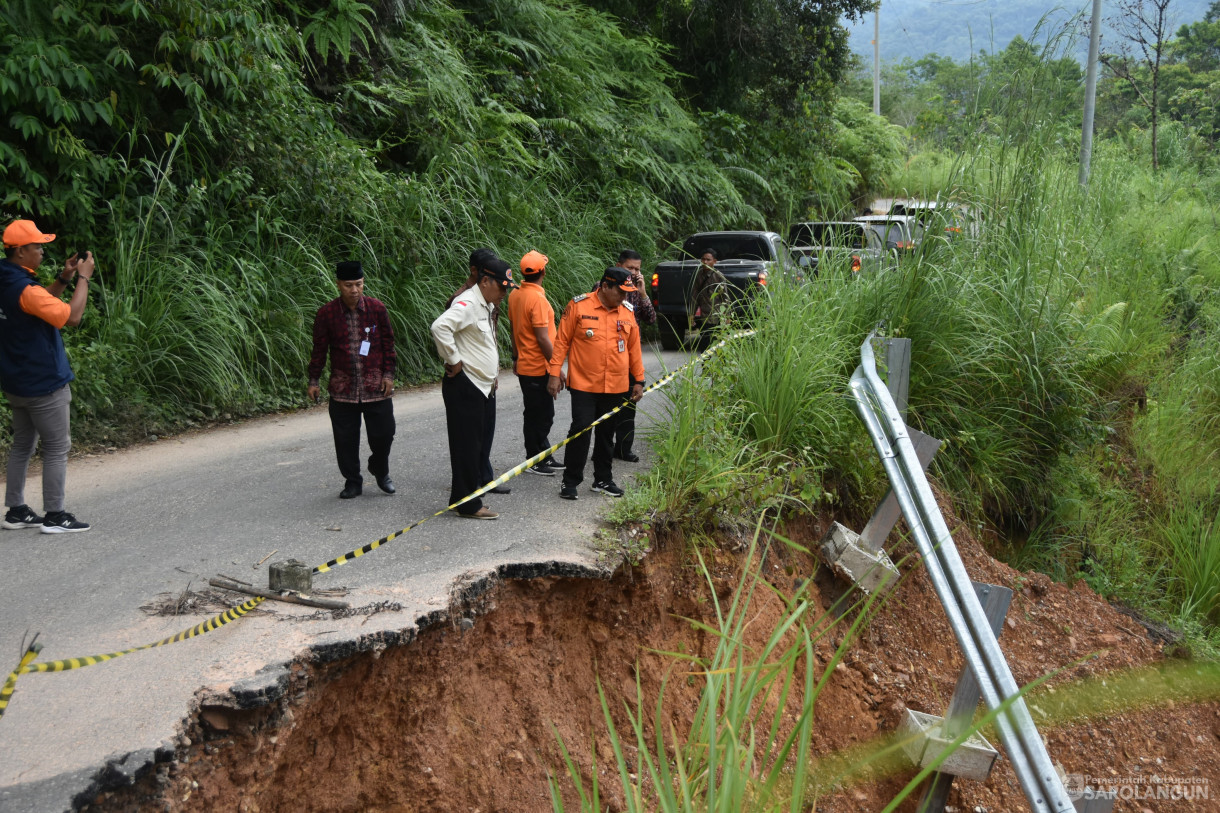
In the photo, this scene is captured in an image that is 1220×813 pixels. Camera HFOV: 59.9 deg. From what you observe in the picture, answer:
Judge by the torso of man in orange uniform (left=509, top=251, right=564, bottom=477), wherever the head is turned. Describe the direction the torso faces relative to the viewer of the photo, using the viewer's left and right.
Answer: facing away from the viewer and to the right of the viewer

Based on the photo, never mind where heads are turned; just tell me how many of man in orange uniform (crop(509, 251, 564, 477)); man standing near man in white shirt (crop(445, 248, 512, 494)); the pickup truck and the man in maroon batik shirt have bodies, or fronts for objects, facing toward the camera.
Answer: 1

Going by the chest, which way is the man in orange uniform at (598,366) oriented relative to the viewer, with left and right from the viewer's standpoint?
facing the viewer and to the right of the viewer

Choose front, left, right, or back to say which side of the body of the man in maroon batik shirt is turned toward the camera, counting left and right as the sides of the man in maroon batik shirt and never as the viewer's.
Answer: front

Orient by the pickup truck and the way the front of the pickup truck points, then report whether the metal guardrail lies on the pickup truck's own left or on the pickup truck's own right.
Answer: on the pickup truck's own right

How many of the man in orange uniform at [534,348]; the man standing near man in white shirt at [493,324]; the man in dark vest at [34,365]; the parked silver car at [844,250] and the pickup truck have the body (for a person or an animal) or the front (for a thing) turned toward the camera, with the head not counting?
0

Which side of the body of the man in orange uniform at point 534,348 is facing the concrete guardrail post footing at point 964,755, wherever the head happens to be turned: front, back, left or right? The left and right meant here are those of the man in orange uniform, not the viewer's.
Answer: right

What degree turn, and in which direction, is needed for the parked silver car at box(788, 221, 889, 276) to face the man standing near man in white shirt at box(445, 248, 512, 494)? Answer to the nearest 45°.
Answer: approximately 180°

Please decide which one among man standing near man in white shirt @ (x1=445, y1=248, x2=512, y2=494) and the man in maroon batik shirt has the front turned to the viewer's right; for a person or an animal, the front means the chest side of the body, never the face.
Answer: the man standing near man in white shirt

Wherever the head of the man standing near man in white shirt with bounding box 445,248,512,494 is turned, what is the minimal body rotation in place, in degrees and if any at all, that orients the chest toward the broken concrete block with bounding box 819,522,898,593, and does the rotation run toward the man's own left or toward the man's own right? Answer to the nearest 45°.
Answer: approximately 45° to the man's own right

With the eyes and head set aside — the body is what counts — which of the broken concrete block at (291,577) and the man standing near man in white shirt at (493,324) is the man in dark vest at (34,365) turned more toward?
the man standing near man in white shirt

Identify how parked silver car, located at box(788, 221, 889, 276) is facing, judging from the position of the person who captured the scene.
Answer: facing away from the viewer and to the right of the viewer

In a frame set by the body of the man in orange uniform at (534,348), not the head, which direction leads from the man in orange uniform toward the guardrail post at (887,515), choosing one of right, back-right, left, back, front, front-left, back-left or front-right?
right

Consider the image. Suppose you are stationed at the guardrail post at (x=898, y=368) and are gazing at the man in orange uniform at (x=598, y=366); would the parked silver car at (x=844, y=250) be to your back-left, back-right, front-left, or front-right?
front-right

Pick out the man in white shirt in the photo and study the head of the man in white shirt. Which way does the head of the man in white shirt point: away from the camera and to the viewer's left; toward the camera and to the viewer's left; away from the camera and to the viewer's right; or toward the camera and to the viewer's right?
toward the camera and to the viewer's right

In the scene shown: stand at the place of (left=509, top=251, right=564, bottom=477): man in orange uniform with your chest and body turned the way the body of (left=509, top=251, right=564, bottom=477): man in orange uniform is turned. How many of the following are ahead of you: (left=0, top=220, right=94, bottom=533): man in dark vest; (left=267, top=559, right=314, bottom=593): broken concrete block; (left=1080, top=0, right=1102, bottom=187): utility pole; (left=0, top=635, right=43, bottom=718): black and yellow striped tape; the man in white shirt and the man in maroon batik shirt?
1

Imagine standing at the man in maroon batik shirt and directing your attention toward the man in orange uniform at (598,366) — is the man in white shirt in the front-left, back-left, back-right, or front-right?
front-right

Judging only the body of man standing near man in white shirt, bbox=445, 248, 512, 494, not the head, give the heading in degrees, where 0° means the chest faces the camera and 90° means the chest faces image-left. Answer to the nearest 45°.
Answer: approximately 270°

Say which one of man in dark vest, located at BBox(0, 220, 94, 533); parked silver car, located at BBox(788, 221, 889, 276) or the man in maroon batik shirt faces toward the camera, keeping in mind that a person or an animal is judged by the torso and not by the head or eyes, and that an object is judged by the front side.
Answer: the man in maroon batik shirt

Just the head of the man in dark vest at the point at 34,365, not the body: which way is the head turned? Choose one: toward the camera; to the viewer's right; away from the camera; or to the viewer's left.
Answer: to the viewer's right
